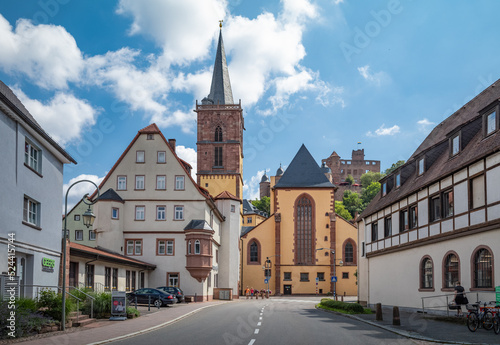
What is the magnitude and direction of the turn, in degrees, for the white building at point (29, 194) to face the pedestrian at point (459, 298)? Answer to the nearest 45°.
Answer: approximately 45° to its left

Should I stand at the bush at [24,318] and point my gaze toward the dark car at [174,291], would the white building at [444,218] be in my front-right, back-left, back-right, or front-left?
front-right

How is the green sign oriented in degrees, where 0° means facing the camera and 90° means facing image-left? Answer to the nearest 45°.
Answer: approximately 315°

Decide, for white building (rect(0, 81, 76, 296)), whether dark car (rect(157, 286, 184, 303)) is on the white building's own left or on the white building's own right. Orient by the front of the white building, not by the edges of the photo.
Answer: on the white building's own left

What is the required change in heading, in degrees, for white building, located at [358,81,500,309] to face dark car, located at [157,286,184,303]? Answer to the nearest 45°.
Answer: approximately 90° to its right

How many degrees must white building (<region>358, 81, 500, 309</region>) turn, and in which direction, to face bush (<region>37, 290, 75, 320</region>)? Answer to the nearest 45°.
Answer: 0° — it already faces it

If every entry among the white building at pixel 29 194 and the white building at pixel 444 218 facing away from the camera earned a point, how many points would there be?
0

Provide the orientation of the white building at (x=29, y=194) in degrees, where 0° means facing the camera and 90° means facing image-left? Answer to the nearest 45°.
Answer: approximately 315°

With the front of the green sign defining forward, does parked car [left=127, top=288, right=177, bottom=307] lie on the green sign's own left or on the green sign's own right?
on the green sign's own left

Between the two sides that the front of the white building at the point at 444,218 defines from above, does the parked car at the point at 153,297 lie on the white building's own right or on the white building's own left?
on the white building's own right

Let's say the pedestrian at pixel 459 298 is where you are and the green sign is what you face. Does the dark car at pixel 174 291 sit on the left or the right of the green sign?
right

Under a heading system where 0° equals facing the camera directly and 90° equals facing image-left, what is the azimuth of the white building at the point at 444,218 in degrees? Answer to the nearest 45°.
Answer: approximately 45°

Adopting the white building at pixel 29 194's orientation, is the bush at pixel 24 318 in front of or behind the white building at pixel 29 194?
in front

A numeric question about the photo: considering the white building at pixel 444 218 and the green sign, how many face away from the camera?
0
